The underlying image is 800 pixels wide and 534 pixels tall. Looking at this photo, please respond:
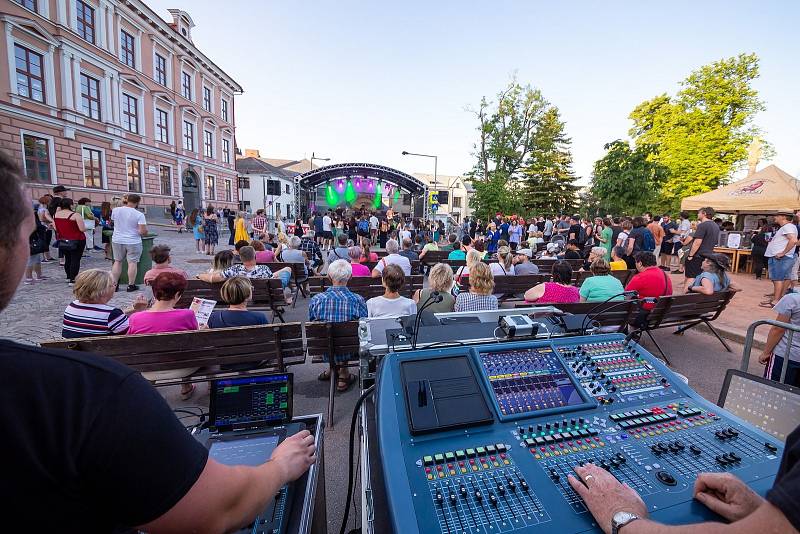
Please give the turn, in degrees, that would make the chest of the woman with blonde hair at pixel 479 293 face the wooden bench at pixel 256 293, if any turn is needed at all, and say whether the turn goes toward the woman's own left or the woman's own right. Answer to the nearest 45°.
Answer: approximately 90° to the woman's own left

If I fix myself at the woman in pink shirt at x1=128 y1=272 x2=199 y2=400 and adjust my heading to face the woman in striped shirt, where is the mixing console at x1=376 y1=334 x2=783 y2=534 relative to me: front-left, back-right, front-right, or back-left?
back-left

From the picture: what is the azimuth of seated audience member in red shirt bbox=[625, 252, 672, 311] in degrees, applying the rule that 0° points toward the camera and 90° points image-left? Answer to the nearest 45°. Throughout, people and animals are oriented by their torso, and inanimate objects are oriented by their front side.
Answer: approximately 135°

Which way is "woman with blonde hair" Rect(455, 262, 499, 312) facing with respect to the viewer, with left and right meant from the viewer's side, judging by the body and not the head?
facing away from the viewer

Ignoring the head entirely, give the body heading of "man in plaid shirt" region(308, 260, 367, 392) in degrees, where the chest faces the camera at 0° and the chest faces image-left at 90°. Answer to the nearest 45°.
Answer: approximately 180°

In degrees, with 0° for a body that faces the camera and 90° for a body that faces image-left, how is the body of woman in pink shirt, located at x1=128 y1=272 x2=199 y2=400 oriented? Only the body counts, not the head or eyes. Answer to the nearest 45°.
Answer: approximately 225°
